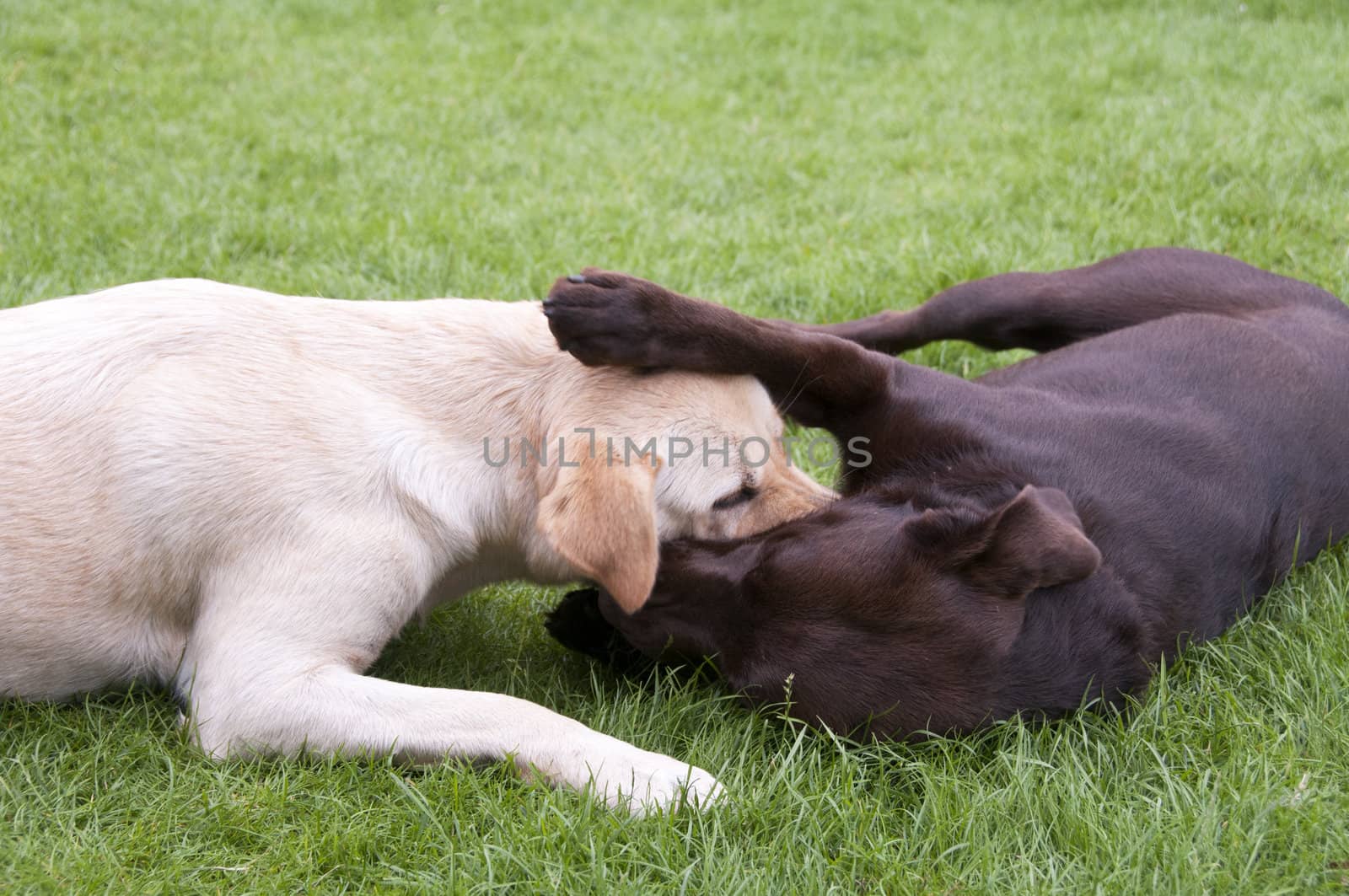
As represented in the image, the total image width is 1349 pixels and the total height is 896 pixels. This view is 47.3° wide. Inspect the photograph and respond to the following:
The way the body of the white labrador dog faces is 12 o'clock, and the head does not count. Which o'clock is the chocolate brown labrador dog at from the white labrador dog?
The chocolate brown labrador dog is roughly at 12 o'clock from the white labrador dog.

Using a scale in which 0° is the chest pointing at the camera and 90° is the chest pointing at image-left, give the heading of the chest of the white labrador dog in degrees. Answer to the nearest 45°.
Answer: approximately 270°
